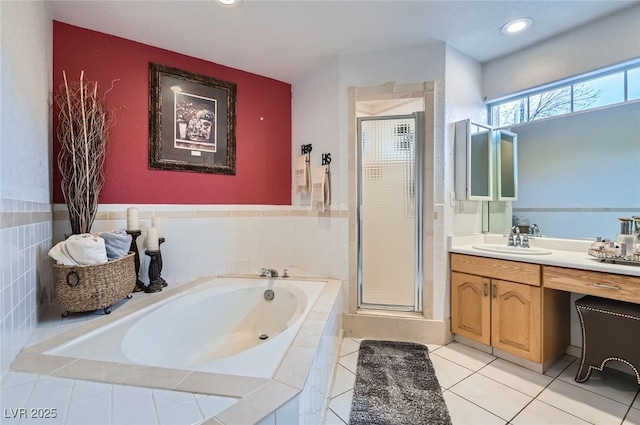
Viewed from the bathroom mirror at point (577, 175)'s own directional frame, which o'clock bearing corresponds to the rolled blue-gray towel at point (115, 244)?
The rolled blue-gray towel is roughly at 12 o'clock from the bathroom mirror.

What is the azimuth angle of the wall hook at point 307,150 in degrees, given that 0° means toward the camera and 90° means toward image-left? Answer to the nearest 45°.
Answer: approximately 45°

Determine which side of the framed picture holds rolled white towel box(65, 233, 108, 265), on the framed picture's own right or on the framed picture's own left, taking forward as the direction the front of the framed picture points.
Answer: on the framed picture's own right

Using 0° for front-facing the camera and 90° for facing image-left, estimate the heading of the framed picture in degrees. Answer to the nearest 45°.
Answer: approximately 315°

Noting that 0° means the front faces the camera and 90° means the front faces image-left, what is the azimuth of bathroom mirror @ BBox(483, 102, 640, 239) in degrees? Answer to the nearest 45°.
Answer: approximately 45°
